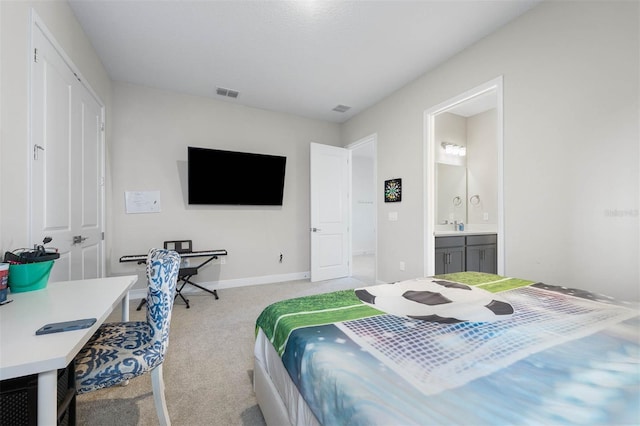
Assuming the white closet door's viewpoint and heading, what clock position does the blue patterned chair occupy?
The blue patterned chair is roughly at 1 o'clock from the white closet door.

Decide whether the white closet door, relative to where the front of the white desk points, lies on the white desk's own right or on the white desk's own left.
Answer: on the white desk's own left

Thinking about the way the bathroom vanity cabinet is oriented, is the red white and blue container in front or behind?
in front

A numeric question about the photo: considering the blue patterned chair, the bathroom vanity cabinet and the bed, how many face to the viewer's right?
0

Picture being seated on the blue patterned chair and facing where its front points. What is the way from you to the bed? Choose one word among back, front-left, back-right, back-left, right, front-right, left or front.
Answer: back-left

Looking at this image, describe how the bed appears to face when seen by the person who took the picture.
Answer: facing away from the viewer and to the left of the viewer

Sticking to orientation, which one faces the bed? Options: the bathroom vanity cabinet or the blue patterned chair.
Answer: the bathroom vanity cabinet

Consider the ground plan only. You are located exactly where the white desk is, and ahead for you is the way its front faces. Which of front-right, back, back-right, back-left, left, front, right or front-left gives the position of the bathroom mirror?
front

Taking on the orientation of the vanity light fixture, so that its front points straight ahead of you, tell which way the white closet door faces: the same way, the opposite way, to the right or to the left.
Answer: to the left

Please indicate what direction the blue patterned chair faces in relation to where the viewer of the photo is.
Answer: facing to the left of the viewer

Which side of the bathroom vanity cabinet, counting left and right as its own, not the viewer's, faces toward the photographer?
front

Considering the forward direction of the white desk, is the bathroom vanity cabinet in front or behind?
in front

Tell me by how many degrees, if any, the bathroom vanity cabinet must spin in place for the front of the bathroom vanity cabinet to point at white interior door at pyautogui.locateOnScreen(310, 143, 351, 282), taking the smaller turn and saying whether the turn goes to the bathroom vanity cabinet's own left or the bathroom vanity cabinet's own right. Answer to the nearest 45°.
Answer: approximately 90° to the bathroom vanity cabinet's own right

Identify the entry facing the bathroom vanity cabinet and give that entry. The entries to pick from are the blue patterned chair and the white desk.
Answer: the white desk

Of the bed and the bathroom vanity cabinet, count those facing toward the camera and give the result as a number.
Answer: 1

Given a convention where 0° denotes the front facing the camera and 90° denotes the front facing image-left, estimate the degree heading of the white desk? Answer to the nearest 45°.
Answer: approximately 270°
